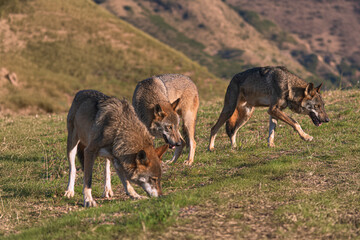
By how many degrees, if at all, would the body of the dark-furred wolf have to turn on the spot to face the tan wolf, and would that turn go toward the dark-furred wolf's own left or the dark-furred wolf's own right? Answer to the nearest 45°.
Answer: approximately 135° to the dark-furred wolf's own right

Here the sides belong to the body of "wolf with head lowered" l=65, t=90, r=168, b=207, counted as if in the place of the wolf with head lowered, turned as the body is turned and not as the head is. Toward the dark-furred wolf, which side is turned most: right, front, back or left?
left

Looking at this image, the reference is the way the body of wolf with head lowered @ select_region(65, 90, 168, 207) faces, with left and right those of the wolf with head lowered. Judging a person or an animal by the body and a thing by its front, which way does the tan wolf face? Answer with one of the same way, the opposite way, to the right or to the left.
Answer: to the right

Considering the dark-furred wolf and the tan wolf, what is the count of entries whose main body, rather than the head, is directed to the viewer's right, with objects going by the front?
1

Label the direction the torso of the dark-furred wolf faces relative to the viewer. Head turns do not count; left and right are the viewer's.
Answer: facing to the right of the viewer

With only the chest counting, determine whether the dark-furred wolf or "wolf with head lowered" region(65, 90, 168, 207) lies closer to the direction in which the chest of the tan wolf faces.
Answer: the wolf with head lowered

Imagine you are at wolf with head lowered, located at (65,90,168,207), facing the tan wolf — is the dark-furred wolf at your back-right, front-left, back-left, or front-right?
front-right

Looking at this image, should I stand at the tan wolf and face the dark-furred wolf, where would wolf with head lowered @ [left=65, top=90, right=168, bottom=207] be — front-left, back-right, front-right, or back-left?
back-right

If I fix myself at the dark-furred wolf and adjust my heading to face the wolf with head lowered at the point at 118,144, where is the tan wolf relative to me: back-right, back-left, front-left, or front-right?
front-right

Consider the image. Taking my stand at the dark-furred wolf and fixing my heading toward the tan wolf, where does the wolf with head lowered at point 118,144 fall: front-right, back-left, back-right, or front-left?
front-left

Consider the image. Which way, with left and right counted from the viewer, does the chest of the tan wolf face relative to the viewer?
facing the viewer and to the left of the viewer

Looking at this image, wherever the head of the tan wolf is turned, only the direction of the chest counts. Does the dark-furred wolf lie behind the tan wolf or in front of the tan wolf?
behind

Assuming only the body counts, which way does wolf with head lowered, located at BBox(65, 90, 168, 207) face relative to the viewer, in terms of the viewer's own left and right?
facing the viewer and to the right of the viewer
